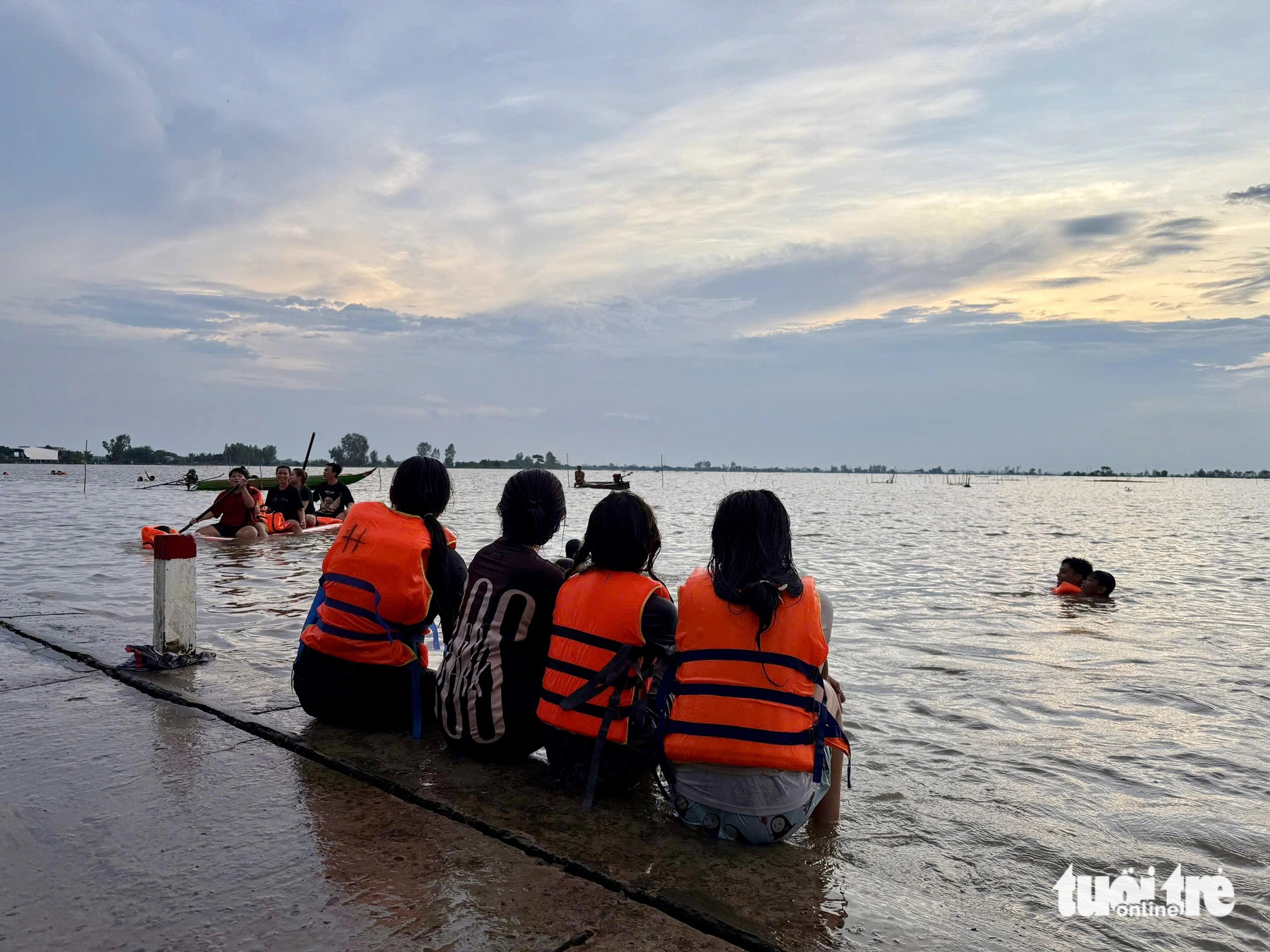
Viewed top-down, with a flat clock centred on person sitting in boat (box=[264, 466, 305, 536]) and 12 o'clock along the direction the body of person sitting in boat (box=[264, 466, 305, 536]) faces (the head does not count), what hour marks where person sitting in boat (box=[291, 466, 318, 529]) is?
person sitting in boat (box=[291, 466, 318, 529]) is roughly at 7 o'clock from person sitting in boat (box=[264, 466, 305, 536]).

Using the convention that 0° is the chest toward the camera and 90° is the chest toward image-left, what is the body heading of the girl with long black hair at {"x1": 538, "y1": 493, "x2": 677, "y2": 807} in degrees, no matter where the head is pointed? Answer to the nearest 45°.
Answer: approximately 225°

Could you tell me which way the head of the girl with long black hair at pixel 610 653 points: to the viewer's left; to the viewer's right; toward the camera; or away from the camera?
away from the camera

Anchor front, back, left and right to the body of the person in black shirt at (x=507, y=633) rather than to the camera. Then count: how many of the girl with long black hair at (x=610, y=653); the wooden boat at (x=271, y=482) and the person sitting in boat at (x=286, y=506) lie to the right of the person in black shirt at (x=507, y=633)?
1

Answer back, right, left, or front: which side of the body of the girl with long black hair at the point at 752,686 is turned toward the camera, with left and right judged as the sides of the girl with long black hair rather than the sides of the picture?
back

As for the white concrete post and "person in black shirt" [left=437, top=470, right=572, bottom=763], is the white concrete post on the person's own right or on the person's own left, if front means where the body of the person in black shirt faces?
on the person's own left

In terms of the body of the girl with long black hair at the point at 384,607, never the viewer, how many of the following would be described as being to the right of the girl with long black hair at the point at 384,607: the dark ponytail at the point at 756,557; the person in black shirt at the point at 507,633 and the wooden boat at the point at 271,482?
2

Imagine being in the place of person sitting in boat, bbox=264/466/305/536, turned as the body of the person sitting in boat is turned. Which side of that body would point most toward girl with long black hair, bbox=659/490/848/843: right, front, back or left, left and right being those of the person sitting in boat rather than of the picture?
front

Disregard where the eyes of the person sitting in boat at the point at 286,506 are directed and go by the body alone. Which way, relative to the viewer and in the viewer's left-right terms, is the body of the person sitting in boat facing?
facing the viewer

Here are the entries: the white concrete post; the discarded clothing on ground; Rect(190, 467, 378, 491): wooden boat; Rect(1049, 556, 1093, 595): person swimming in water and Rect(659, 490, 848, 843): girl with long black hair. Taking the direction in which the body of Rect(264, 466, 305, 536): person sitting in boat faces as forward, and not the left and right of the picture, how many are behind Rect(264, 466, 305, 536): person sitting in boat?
1

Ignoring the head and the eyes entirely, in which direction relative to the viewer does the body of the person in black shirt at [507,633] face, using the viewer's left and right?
facing away from the viewer and to the right of the viewer

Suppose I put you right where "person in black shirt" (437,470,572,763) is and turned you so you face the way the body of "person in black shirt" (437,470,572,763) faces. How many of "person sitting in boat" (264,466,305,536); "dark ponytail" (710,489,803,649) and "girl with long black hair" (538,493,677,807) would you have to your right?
2

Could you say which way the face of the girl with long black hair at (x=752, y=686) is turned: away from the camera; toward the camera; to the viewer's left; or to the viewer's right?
away from the camera

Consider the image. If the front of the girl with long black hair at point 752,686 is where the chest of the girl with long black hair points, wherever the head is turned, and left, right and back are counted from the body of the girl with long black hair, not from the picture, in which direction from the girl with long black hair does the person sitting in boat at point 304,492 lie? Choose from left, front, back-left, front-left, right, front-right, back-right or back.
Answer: front-left

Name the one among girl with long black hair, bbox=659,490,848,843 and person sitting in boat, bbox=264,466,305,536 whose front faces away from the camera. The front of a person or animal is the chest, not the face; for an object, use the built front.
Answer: the girl with long black hair

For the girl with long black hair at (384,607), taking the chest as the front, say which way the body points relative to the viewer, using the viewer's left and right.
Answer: facing away from the viewer and to the right of the viewer
